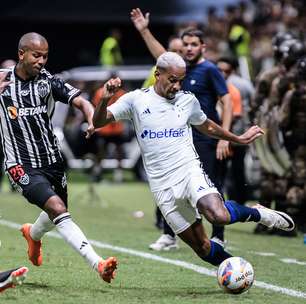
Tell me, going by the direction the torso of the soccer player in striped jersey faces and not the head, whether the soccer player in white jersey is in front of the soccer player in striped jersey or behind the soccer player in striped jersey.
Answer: in front

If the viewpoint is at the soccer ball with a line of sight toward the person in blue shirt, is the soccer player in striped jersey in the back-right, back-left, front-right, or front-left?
front-left

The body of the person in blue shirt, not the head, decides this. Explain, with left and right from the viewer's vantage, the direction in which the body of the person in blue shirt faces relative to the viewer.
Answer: facing the viewer and to the left of the viewer

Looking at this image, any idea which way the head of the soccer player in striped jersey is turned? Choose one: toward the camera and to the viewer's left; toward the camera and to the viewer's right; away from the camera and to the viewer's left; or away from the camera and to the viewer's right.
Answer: toward the camera and to the viewer's right

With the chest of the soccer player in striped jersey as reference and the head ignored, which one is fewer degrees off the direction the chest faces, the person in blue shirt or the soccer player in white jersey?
the soccer player in white jersey

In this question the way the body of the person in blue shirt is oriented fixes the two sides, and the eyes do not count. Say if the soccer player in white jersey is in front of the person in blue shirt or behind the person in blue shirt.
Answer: in front

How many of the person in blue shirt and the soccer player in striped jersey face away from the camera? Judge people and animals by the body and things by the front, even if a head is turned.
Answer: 0

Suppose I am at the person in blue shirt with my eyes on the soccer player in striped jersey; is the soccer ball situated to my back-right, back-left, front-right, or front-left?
front-left

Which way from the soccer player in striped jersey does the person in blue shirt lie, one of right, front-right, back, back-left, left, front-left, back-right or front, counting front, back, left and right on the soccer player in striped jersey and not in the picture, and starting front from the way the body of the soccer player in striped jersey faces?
left

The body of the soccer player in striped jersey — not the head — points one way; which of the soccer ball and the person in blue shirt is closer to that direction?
the soccer ball

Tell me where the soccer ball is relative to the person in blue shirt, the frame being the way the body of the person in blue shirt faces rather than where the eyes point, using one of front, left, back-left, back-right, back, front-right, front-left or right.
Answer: front-left

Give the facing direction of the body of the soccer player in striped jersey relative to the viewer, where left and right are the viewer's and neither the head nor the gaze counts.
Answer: facing the viewer and to the right of the viewer
